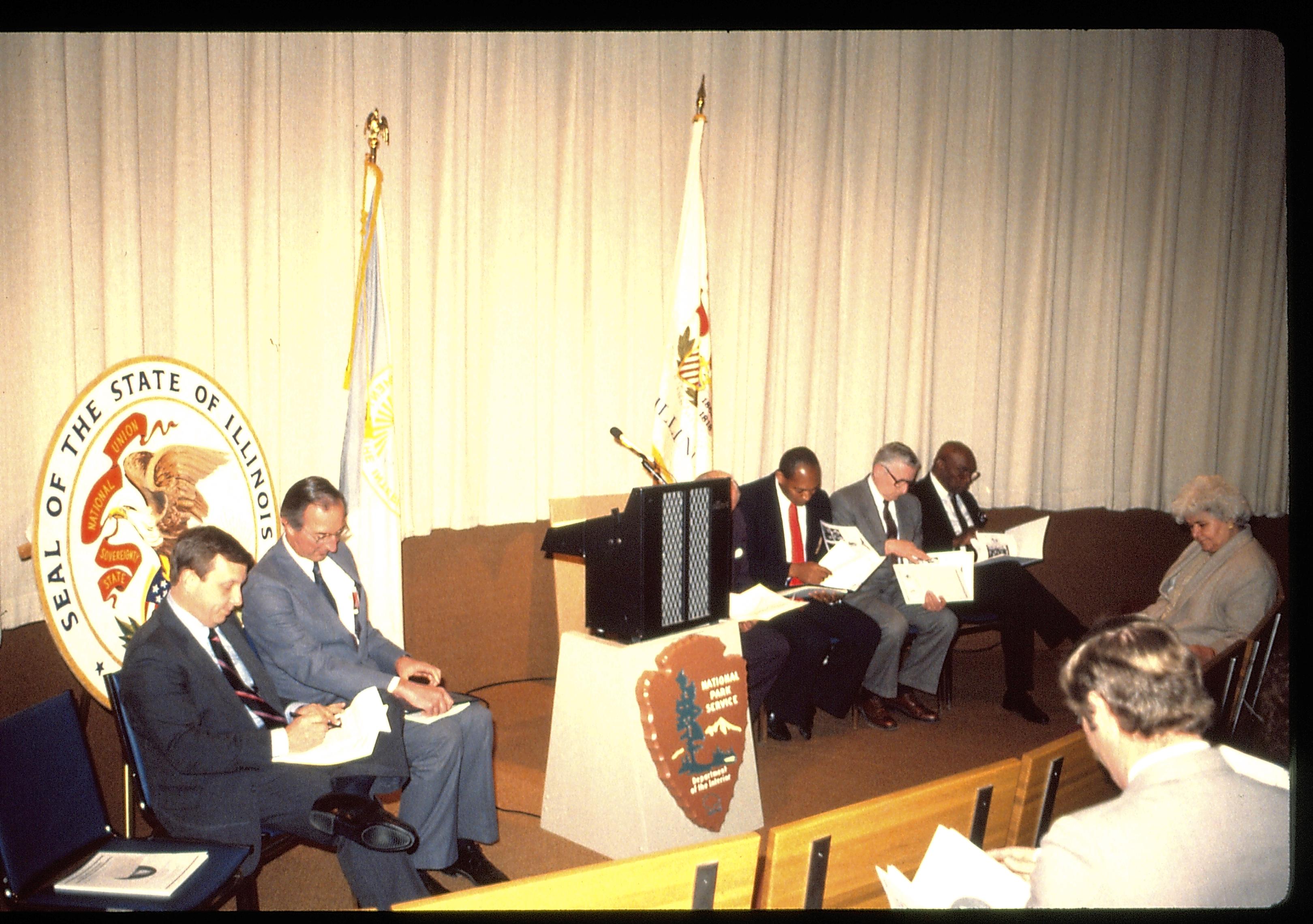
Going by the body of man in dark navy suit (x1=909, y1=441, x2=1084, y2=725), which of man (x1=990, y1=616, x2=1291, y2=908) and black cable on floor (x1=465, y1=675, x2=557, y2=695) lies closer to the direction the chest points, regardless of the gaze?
the man

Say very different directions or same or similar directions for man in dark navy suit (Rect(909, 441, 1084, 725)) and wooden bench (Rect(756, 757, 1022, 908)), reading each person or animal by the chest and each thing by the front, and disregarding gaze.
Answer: very different directions

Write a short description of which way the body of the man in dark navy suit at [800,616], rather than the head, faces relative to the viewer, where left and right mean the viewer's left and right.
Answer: facing the viewer and to the right of the viewer

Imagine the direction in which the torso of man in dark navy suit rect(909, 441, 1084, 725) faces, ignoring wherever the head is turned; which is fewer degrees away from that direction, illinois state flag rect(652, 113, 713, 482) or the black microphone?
the black microphone

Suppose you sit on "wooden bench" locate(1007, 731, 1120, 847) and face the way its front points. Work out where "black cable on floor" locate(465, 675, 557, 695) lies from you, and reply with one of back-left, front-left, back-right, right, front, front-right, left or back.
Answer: front

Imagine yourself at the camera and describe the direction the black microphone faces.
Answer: facing to the left of the viewer

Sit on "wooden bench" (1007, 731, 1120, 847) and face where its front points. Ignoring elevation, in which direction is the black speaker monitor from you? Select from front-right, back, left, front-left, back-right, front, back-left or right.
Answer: front

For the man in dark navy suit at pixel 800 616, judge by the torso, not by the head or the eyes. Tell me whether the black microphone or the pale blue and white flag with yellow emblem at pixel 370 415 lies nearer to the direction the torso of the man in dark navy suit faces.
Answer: the black microphone

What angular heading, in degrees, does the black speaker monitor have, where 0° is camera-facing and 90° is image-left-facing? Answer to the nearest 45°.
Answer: approximately 315°

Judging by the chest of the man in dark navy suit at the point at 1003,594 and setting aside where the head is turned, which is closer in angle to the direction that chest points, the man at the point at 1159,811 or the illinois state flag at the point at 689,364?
the man

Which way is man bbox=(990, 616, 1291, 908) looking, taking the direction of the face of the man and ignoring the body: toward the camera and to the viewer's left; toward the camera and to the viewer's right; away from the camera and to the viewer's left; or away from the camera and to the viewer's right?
away from the camera and to the viewer's left

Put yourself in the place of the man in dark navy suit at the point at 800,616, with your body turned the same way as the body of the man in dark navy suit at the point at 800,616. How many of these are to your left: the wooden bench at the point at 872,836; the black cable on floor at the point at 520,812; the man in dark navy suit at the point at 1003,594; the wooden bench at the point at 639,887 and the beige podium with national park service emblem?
1
